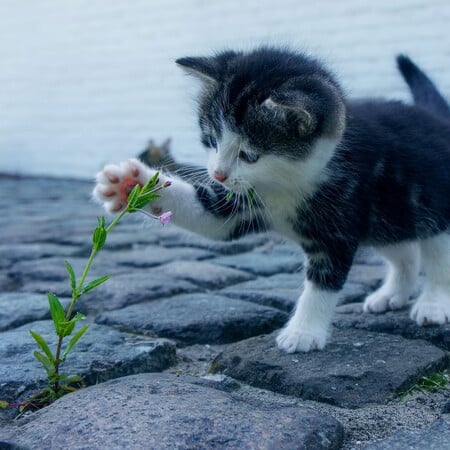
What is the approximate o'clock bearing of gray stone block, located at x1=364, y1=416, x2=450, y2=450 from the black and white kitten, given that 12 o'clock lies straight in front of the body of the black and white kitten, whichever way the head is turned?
The gray stone block is roughly at 10 o'clock from the black and white kitten.

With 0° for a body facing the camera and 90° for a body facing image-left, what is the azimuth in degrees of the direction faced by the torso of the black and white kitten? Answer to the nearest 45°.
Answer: approximately 45°

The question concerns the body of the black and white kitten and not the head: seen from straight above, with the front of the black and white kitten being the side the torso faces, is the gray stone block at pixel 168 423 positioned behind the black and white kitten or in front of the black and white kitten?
in front

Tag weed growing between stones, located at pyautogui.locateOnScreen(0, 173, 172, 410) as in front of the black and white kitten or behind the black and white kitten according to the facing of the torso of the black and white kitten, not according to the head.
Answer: in front

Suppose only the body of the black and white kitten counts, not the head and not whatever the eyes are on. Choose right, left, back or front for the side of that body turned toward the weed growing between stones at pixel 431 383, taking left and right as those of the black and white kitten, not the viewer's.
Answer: left

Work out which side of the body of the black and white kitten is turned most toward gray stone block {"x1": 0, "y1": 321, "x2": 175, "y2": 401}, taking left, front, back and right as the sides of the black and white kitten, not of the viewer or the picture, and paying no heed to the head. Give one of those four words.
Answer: front
